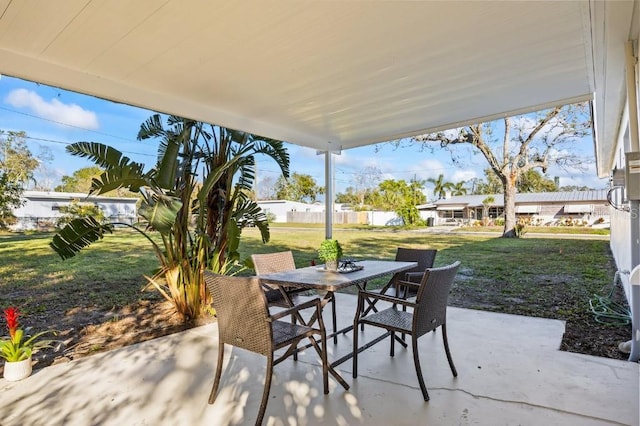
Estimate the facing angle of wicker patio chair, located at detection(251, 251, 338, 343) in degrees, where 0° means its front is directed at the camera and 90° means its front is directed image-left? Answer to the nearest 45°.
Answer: approximately 315°

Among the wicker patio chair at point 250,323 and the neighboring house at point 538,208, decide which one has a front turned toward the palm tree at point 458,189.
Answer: the wicker patio chair

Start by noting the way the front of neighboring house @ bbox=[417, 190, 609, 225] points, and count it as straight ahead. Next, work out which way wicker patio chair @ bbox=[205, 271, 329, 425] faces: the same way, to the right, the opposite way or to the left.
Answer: the opposite way

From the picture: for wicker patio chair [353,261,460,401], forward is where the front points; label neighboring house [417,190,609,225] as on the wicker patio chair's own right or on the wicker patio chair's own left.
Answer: on the wicker patio chair's own right

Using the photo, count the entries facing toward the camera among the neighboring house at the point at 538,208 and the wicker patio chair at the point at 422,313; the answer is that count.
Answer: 1

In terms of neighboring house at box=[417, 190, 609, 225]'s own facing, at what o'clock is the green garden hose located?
The green garden hose is roughly at 12 o'clock from the neighboring house.

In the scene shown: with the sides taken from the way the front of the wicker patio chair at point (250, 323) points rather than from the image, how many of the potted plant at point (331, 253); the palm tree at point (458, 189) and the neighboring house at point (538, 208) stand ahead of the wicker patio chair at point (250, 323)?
3

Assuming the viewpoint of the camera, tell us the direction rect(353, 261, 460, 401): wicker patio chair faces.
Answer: facing away from the viewer and to the left of the viewer

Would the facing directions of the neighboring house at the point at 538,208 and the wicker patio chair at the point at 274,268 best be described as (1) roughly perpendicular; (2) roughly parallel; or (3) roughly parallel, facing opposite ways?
roughly perpendicular

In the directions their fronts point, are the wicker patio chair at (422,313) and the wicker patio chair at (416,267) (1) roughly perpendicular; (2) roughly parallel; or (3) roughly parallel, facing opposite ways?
roughly perpendicular
